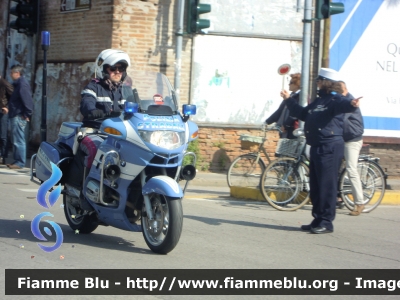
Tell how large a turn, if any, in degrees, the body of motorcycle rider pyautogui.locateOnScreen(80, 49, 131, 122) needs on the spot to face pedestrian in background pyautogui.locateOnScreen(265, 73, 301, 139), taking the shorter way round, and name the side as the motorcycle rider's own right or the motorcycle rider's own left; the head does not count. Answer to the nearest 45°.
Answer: approximately 90° to the motorcycle rider's own left

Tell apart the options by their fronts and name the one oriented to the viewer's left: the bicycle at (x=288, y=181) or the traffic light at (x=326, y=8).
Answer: the bicycle

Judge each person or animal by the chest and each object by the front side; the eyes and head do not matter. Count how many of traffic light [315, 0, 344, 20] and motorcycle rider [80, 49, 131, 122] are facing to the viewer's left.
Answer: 0

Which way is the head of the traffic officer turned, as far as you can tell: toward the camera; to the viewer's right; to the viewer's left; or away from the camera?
to the viewer's left

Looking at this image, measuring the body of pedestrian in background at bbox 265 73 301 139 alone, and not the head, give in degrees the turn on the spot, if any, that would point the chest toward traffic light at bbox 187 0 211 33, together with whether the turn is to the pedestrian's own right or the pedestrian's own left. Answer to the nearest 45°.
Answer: approximately 45° to the pedestrian's own right

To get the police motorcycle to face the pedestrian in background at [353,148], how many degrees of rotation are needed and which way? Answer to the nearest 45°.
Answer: approximately 90° to its left

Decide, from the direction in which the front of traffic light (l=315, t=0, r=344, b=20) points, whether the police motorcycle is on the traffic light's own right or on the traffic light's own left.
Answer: on the traffic light's own right

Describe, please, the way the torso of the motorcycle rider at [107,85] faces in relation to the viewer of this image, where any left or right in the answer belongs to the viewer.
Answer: facing the viewer and to the right of the viewer
